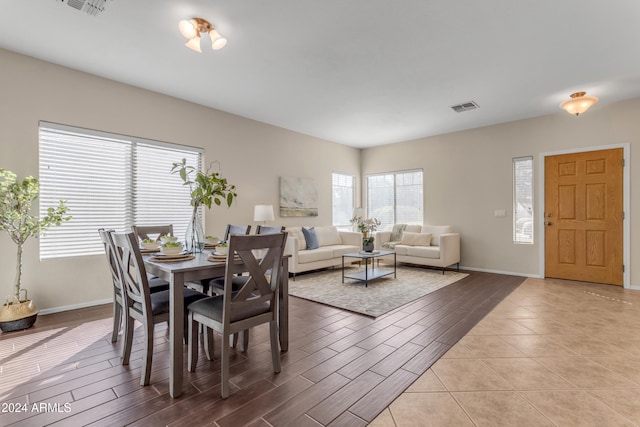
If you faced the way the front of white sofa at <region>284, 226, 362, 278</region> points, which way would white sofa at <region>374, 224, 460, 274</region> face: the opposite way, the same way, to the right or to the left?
to the right

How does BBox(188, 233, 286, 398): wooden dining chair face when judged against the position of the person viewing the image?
facing away from the viewer and to the left of the viewer

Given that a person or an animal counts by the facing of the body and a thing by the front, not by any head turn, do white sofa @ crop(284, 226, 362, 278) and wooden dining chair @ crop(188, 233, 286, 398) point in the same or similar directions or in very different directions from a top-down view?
very different directions

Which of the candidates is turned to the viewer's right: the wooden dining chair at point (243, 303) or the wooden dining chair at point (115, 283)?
the wooden dining chair at point (115, 283)

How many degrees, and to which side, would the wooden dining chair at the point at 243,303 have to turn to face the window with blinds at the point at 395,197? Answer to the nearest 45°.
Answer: approximately 90° to its right

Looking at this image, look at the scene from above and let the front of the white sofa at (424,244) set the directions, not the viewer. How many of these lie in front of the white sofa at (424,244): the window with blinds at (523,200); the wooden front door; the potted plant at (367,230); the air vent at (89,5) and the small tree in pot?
3

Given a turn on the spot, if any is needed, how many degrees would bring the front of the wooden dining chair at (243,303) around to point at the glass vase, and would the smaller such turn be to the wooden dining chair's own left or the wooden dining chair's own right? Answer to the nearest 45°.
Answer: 0° — it already faces it

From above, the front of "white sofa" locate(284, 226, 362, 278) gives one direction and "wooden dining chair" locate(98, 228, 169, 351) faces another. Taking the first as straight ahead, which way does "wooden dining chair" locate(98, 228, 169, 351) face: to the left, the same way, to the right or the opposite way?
to the left

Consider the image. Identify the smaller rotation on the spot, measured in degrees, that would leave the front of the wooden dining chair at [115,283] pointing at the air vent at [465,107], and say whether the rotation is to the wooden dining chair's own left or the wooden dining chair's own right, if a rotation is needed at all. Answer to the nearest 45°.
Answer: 0° — it already faces it

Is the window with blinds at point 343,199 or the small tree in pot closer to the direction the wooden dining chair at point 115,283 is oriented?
the window with blinds

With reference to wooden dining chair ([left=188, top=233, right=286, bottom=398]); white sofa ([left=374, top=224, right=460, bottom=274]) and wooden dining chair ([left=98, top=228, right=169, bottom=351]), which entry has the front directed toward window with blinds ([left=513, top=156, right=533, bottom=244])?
wooden dining chair ([left=98, top=228, right=169, bottom=351])

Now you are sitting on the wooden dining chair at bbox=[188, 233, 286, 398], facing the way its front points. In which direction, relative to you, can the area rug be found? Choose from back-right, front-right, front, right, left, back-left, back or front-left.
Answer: right

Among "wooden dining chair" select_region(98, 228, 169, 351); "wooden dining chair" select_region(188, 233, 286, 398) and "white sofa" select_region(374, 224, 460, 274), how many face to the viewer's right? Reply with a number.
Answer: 1

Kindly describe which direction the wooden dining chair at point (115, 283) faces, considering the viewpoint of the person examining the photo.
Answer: facing to the right of the viewer
